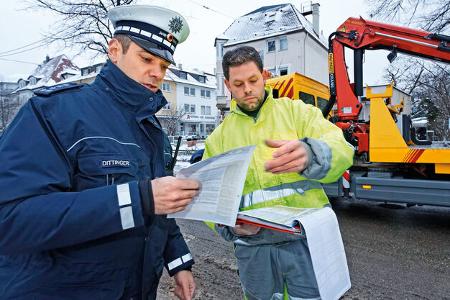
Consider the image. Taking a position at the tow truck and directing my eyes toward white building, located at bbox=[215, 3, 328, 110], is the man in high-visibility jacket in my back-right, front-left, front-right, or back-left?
back-left

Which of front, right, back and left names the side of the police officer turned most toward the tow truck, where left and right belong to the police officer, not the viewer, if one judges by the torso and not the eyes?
left

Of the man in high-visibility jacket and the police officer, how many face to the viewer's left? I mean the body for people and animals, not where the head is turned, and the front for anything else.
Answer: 0

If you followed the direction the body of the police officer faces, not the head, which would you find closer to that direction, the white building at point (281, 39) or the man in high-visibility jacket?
the man in high-visibility jacket

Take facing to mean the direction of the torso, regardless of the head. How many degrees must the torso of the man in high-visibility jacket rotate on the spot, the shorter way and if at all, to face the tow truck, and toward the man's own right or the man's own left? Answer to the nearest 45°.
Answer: approximately 135° to the man's own left

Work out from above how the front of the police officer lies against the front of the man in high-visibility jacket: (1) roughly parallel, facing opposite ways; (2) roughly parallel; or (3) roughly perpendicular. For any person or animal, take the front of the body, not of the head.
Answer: roughly perpendicular

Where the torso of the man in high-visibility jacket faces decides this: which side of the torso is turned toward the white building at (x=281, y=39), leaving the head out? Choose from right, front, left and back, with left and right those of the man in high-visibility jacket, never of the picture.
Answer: back

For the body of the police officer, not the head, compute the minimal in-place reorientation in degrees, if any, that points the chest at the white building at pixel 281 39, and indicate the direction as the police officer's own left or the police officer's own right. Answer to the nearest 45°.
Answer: approximately 90° to the police officer's own left

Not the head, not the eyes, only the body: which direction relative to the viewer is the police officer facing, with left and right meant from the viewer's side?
facing the viewer and to the right of the viewer
